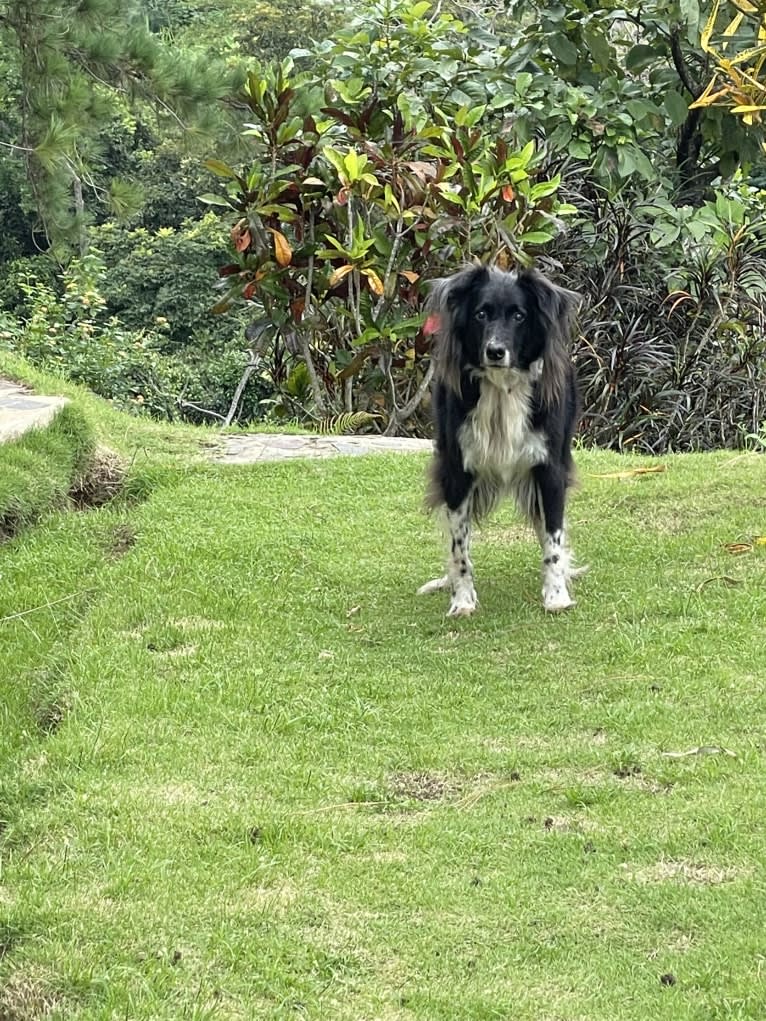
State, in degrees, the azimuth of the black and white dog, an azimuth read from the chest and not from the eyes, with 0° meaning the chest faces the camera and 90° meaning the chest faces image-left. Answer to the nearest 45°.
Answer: approximately 0°

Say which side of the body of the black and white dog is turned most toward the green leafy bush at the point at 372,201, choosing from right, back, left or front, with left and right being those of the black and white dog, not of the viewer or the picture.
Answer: back

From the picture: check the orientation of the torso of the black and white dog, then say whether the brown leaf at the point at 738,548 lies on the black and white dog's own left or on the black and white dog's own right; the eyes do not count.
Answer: on the black and white dog's own left
